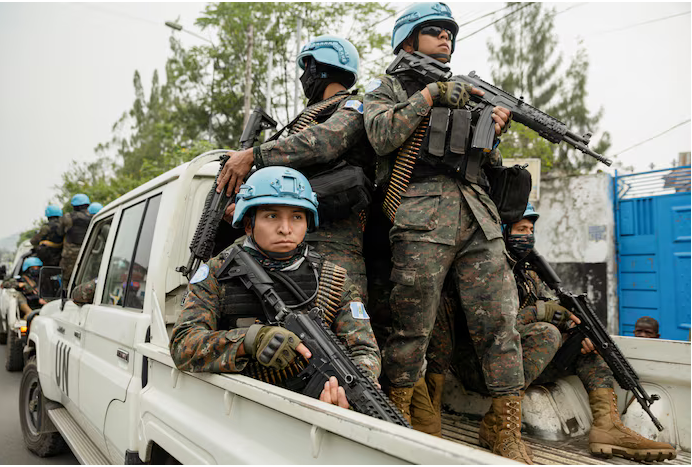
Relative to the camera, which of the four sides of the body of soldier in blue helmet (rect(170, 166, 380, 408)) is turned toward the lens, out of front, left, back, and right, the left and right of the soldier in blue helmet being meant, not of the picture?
front

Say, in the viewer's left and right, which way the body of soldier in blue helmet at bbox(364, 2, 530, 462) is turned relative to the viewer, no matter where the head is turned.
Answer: facing the viewer and to the right of the viewer

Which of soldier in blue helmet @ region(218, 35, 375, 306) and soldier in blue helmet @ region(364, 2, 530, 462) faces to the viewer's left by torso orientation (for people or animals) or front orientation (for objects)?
soldier in blue helmet @ region(218, 35, 375, 306)

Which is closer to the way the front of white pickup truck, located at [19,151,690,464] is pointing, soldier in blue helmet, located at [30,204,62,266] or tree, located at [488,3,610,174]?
the soldier in blue helmet

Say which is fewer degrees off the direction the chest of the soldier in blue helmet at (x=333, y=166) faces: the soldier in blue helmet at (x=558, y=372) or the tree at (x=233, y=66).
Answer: the tree

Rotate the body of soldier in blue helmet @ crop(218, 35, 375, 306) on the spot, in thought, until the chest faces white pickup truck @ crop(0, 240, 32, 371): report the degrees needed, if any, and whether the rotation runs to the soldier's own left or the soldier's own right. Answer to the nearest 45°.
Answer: approximately 45° to the soldier's own right

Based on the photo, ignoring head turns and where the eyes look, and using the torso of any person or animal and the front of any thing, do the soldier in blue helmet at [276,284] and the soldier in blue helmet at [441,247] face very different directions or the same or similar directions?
same or similar directions

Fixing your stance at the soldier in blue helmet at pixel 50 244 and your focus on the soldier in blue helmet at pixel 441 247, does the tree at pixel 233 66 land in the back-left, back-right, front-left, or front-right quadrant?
back-left

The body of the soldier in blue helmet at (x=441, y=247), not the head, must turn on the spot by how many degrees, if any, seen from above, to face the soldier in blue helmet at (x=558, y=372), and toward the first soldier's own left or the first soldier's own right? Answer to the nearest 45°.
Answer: approximately 90° to the first soldier's own left

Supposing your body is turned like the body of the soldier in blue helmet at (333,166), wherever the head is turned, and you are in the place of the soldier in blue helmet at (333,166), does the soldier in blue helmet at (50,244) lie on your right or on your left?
on your right

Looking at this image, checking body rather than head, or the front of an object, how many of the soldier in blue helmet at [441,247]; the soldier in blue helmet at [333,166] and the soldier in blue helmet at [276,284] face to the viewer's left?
1

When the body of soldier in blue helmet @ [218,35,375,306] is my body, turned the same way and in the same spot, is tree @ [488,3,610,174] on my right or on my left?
on my right

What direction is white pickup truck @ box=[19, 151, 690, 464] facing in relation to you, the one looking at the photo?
facing away from the viewer and to the left of the viewer

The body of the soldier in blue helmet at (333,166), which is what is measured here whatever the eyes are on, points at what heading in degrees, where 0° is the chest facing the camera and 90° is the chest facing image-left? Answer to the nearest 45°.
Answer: approximately 90°

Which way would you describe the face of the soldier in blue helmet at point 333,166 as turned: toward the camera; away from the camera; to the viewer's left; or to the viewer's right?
to the viewer's left

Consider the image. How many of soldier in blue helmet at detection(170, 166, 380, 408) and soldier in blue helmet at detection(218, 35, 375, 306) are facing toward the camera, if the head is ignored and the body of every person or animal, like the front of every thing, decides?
1
